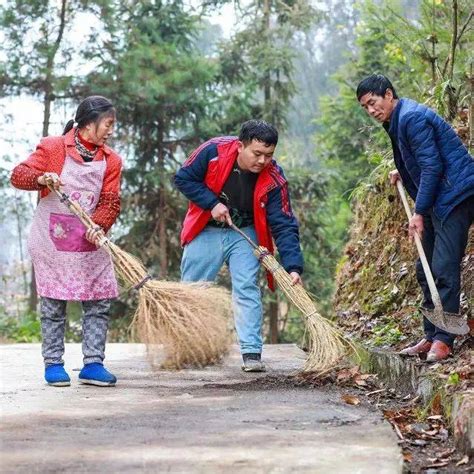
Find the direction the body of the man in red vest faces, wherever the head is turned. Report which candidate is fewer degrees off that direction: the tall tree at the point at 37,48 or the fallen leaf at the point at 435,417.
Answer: the fallen leaf

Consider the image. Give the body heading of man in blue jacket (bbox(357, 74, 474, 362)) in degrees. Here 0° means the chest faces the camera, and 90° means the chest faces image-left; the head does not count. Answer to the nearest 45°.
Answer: approximately 45°

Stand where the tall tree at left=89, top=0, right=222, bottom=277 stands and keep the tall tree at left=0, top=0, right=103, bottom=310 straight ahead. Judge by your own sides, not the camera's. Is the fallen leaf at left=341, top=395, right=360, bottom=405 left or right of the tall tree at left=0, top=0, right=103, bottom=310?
left

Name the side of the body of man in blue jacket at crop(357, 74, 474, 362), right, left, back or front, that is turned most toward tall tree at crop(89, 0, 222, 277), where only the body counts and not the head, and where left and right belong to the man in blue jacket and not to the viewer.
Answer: right

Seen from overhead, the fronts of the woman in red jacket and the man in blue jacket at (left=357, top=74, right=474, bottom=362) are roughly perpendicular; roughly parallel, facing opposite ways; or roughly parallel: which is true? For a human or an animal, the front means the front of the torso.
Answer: roughly perpendicular

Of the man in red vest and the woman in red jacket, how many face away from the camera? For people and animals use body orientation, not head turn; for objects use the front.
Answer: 0

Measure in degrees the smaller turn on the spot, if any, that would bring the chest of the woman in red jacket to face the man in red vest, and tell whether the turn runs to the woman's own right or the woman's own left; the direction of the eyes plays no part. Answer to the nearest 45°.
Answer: approximately 90° to the woman's own left

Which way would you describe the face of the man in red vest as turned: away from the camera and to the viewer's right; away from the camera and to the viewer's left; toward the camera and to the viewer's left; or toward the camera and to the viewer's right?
toward the camera and to the viewer's right

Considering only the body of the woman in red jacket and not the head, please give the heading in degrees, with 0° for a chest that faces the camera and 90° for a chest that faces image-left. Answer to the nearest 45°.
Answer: approximately 315°

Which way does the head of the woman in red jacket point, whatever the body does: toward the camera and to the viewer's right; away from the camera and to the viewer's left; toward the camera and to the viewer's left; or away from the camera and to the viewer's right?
toward the camera and to the viewer's right

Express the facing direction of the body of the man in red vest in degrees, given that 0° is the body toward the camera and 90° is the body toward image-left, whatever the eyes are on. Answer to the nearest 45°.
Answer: approximately 315°

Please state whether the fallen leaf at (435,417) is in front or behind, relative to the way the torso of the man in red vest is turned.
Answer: in front

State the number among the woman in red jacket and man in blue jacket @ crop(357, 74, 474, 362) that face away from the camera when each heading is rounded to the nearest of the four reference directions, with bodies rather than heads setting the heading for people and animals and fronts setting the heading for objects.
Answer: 0

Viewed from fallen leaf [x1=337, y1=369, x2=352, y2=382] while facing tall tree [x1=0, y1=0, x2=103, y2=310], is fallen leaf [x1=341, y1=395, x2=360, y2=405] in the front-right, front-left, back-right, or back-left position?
back-left
